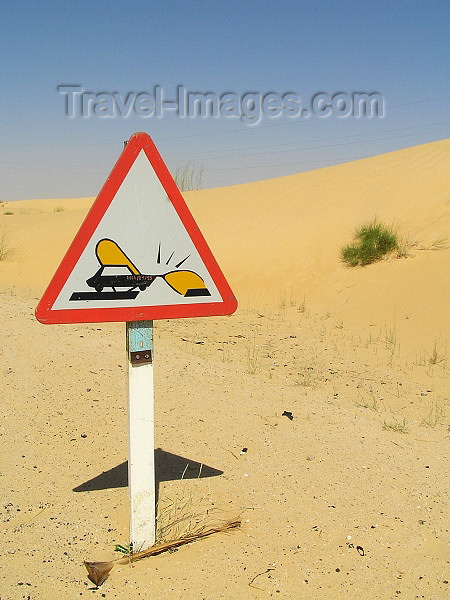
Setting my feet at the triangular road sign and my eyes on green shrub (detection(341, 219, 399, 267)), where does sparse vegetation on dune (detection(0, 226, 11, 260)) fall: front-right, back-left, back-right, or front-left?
front-left

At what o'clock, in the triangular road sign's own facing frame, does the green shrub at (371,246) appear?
The green shrub is roughly at 7 o'clock from the triangular road sign.

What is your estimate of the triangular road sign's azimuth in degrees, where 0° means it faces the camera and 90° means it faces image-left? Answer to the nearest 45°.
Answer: approximately 0°

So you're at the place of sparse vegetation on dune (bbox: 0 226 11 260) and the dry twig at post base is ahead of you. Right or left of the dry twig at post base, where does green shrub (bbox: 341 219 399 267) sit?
left

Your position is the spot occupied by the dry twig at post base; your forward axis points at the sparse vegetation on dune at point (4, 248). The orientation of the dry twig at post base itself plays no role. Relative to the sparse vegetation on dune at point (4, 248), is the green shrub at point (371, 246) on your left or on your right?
right

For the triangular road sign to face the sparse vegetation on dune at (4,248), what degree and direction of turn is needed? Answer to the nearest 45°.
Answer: approximately 180°
